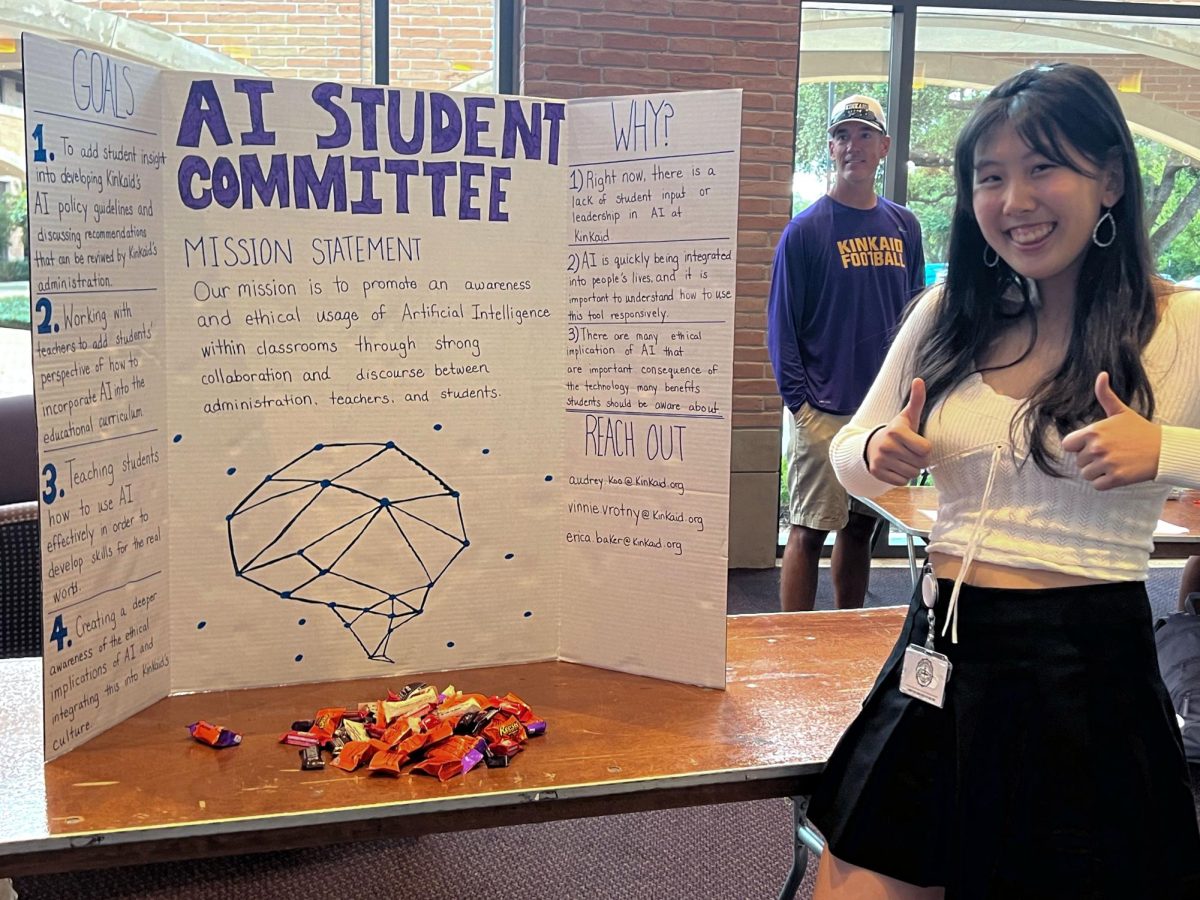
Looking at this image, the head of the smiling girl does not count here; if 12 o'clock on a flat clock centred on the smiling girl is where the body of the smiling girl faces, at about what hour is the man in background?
The man in background is roughly at 4 o'clock from the smiling girl.

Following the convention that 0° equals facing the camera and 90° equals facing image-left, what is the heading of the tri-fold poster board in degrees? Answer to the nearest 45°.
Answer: approximately 0°

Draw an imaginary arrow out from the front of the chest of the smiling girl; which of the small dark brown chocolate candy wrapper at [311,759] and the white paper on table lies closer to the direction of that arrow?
the small dark brown chocolate candy wrapper

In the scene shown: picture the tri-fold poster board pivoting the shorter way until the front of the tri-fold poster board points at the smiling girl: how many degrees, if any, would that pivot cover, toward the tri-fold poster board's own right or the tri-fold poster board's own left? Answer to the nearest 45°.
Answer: approximately 45° to the tri-fold poster board's own left

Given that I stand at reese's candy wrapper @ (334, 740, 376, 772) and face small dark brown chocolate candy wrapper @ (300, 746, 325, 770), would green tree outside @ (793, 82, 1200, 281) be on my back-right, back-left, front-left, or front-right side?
back-right

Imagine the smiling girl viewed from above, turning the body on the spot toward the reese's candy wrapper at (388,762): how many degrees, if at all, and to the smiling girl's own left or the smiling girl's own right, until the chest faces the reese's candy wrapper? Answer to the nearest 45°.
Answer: approximately 45° to the smiling girl's own right

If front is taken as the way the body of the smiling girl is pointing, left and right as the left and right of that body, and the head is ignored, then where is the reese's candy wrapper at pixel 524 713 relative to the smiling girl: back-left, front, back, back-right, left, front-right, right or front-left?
front-right

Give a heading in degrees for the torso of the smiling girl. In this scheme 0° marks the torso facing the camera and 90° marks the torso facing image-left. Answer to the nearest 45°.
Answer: approximately 45°

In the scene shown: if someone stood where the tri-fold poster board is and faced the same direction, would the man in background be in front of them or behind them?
behind

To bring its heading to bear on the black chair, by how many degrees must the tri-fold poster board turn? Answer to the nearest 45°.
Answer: approximately 135° to its right
